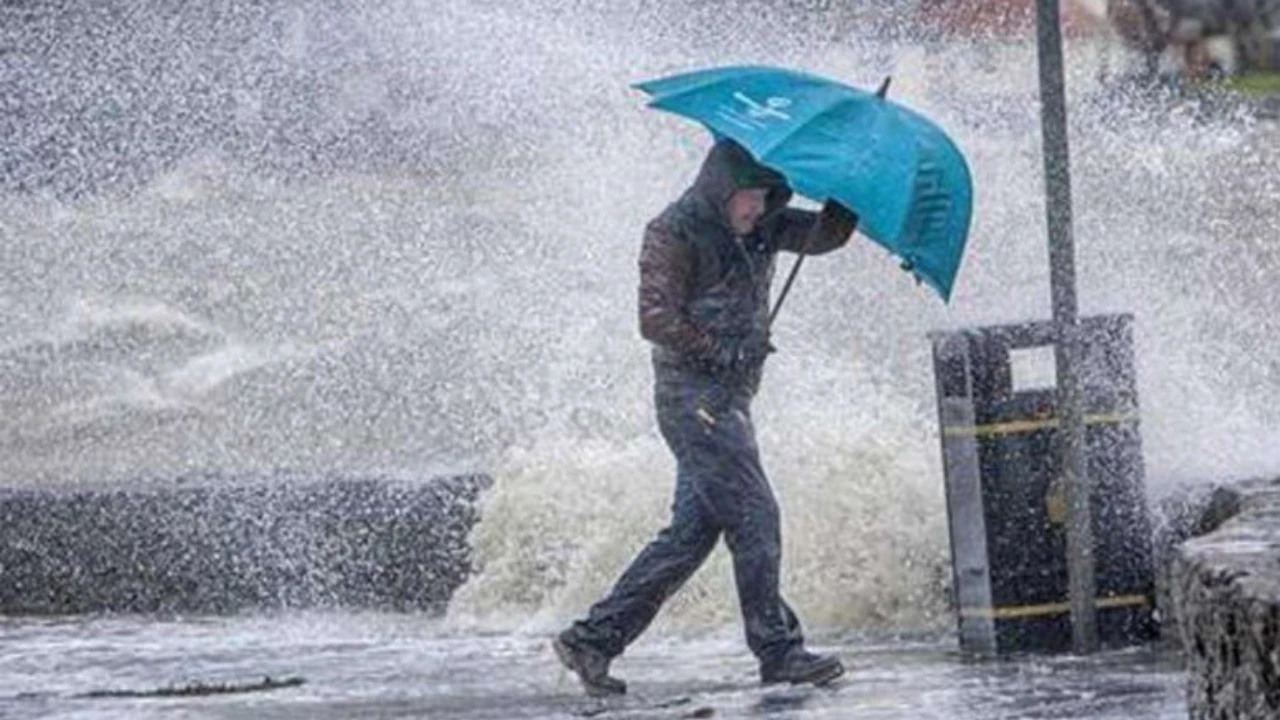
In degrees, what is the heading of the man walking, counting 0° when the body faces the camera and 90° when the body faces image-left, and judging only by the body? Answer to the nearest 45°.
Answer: approximately 315°

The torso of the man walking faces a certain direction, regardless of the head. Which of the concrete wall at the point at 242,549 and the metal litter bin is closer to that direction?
the metal litter bin

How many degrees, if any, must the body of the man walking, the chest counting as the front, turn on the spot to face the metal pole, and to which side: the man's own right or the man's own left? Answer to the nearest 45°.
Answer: approximately 45° to the man's own left

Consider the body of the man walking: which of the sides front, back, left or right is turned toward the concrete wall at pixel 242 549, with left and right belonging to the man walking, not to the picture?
back

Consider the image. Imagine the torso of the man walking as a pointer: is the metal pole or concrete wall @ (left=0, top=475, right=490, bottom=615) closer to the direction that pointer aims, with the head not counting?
the metal pole
